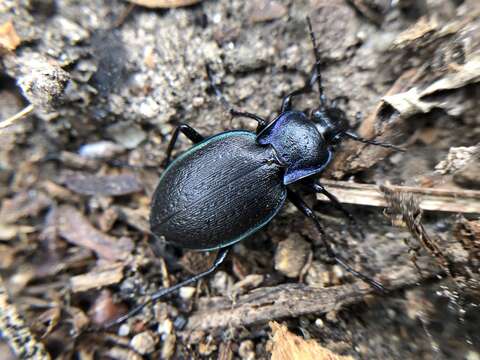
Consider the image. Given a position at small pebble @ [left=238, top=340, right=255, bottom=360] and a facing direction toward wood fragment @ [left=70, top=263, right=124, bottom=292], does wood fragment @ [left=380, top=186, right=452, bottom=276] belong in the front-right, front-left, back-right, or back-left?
back-right

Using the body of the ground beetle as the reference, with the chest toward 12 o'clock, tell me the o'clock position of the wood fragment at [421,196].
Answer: The wood fragment is roughly at 2 o'clock from the ground beetle.

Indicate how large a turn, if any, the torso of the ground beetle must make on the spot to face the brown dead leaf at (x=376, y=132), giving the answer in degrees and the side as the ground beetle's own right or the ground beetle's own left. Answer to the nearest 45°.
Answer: approximately 45° to the ground beetle's own right

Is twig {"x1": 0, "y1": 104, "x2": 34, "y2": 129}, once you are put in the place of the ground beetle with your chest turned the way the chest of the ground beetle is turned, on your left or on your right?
on your left

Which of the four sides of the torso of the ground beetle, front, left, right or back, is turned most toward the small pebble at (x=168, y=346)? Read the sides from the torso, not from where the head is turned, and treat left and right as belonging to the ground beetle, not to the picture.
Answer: back

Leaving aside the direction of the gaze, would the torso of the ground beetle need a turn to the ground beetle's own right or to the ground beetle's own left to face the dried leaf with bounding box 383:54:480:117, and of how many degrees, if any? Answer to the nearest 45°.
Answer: approximately 45° to the ground beetle's own right

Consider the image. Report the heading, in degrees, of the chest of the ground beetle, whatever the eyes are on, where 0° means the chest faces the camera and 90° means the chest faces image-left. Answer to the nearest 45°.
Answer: approximately 225°

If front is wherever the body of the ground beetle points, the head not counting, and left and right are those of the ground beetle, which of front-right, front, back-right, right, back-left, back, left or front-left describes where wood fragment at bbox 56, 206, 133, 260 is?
back-left

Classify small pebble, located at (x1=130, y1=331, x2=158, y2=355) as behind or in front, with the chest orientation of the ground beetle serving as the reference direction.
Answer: behind
